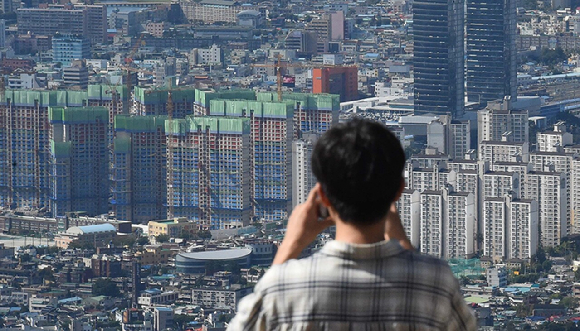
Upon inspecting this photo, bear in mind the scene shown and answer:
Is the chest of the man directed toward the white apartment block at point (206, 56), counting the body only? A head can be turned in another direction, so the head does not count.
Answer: yes

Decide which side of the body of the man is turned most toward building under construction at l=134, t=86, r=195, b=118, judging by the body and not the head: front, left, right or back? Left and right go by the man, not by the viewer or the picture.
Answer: front

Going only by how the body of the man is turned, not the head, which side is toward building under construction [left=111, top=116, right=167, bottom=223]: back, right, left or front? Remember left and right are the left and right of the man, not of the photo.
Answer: front

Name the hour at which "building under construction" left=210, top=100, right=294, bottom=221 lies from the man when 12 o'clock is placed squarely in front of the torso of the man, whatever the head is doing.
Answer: The building under construction is roughly at 12 o'clock from the man.

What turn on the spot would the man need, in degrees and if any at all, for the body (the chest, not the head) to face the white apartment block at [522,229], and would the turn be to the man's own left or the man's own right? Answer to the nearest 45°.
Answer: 0° — they already face it

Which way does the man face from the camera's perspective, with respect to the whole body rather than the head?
away from the camera

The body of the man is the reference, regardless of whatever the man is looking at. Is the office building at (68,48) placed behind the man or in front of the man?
in front

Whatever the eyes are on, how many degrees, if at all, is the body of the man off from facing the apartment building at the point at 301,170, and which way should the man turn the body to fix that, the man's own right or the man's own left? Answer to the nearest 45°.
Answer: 0° — they already face it

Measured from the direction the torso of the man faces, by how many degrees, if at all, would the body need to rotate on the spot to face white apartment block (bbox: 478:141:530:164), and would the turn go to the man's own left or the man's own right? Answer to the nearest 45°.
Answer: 0° — they already face it

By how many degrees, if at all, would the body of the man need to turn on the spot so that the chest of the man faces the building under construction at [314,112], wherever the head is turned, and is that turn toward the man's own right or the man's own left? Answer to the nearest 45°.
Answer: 0° — they already face it

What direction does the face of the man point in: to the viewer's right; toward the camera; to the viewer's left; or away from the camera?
away from the camera

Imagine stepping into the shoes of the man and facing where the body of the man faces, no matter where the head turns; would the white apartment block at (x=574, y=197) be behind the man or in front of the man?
in front

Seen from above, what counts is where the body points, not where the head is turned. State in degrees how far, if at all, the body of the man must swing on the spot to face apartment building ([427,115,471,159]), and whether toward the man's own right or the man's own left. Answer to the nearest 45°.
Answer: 0° — they already face it
